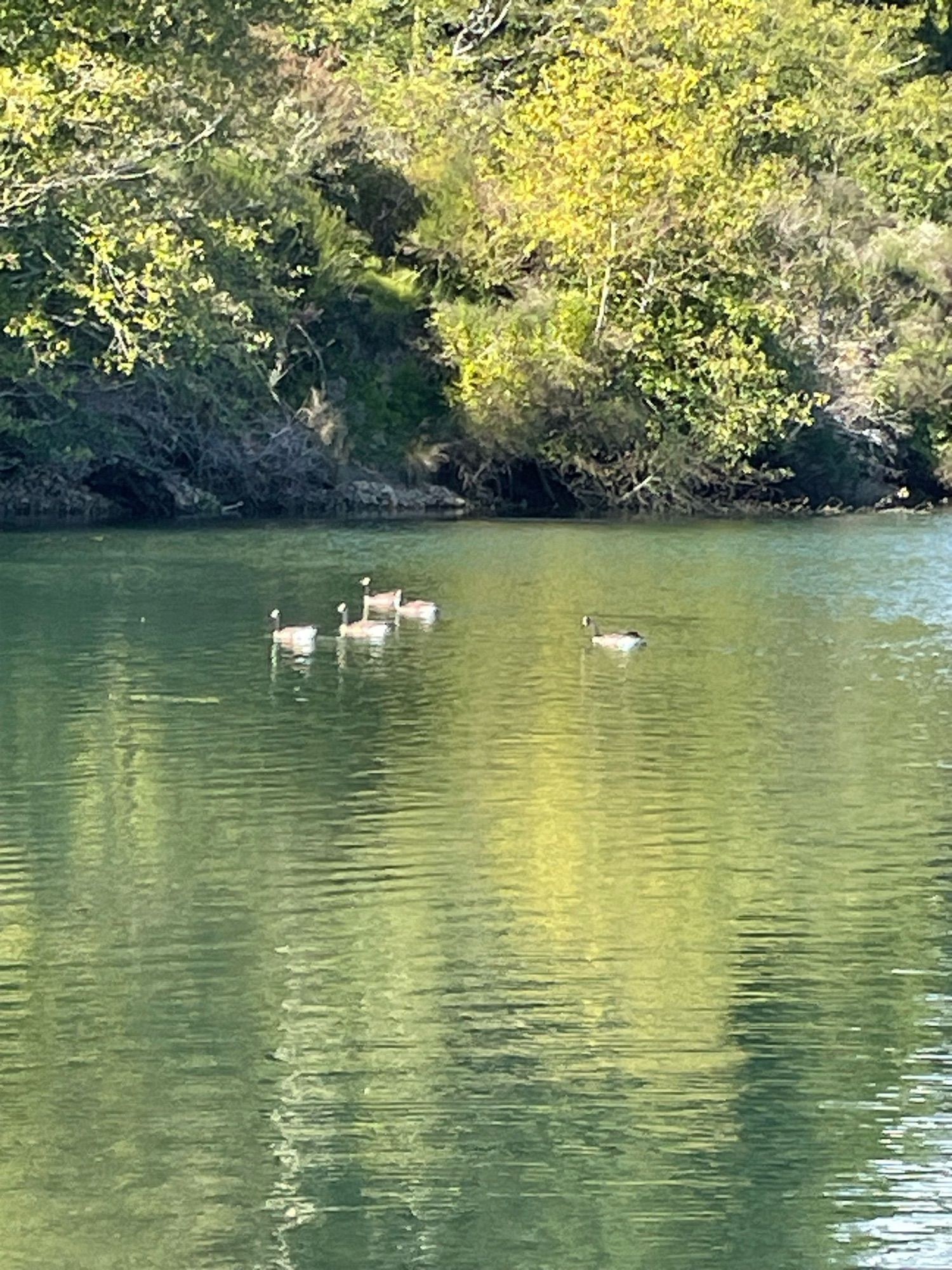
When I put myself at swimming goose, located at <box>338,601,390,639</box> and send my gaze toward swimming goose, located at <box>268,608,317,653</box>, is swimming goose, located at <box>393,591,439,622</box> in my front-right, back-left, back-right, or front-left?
back-right

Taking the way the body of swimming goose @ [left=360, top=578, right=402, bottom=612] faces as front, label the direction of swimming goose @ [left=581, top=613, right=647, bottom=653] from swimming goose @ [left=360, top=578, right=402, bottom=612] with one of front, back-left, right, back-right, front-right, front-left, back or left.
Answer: back-left

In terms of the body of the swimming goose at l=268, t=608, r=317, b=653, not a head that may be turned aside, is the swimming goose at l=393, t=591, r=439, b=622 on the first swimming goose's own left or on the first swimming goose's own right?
on the first swimming goose's own right

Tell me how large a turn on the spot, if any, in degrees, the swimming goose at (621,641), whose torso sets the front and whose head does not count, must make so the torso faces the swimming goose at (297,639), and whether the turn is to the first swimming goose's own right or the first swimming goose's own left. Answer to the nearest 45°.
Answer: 0° — it already faces it

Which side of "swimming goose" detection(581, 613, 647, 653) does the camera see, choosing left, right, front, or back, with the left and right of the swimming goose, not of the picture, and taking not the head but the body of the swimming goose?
left

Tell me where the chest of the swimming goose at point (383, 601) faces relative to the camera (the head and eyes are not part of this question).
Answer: to the viewer's left

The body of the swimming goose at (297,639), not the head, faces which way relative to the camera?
to the viewer's left

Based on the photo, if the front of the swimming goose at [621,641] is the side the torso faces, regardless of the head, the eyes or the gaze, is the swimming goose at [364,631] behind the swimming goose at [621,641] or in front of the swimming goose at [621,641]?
in front

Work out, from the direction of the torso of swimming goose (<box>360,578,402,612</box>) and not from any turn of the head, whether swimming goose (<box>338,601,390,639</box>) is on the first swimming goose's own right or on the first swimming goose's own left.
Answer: on the first swimming goose's own left

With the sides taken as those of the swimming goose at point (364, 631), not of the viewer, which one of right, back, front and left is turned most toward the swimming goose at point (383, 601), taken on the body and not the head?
right

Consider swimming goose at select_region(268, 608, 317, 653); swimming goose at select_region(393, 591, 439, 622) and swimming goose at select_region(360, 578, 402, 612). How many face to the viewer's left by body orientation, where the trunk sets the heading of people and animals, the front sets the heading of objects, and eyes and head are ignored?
3

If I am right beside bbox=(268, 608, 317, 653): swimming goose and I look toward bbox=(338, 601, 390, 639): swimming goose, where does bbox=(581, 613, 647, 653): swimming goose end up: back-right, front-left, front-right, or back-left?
front-right

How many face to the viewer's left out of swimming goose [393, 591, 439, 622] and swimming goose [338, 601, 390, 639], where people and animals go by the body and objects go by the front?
2

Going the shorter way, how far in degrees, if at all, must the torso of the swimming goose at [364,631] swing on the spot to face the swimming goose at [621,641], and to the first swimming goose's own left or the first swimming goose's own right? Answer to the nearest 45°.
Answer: approximately 180°
